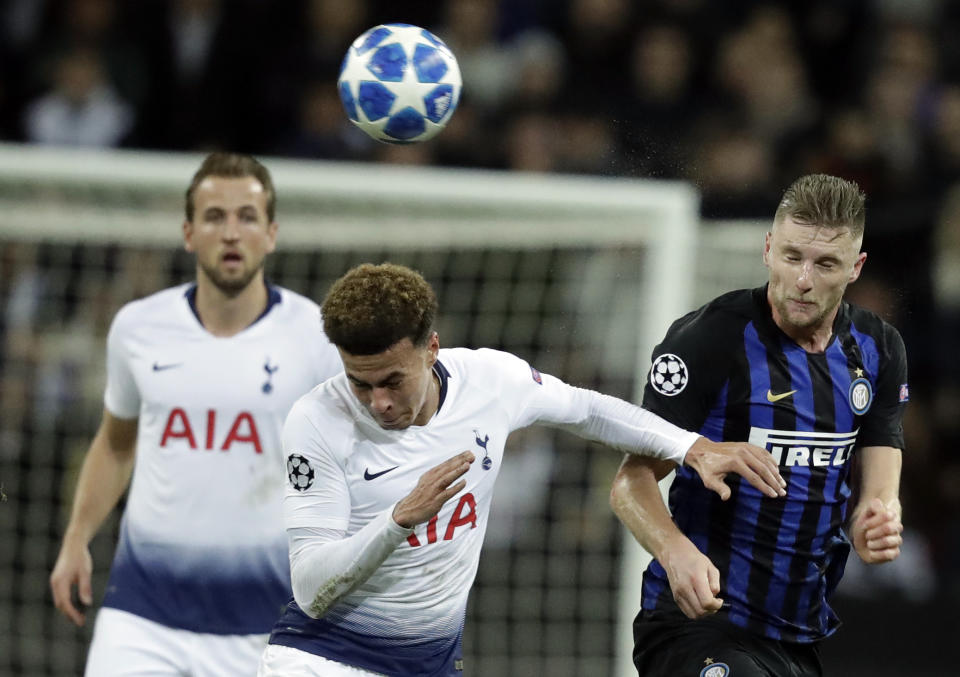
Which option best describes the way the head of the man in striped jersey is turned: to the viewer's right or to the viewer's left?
to the viewer's left

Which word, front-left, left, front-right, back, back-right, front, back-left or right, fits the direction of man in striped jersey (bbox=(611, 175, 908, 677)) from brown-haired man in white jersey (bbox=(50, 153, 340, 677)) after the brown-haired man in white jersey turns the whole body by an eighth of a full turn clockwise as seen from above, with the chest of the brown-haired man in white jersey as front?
left

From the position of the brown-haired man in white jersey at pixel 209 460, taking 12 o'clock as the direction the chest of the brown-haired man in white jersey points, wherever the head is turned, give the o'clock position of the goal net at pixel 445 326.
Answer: The goal net is roughly at 7 o'clock from the brown-haired man in white jersey.

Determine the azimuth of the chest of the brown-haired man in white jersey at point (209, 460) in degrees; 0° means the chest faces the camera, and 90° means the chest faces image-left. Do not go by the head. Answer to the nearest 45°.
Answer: approximately 0°
